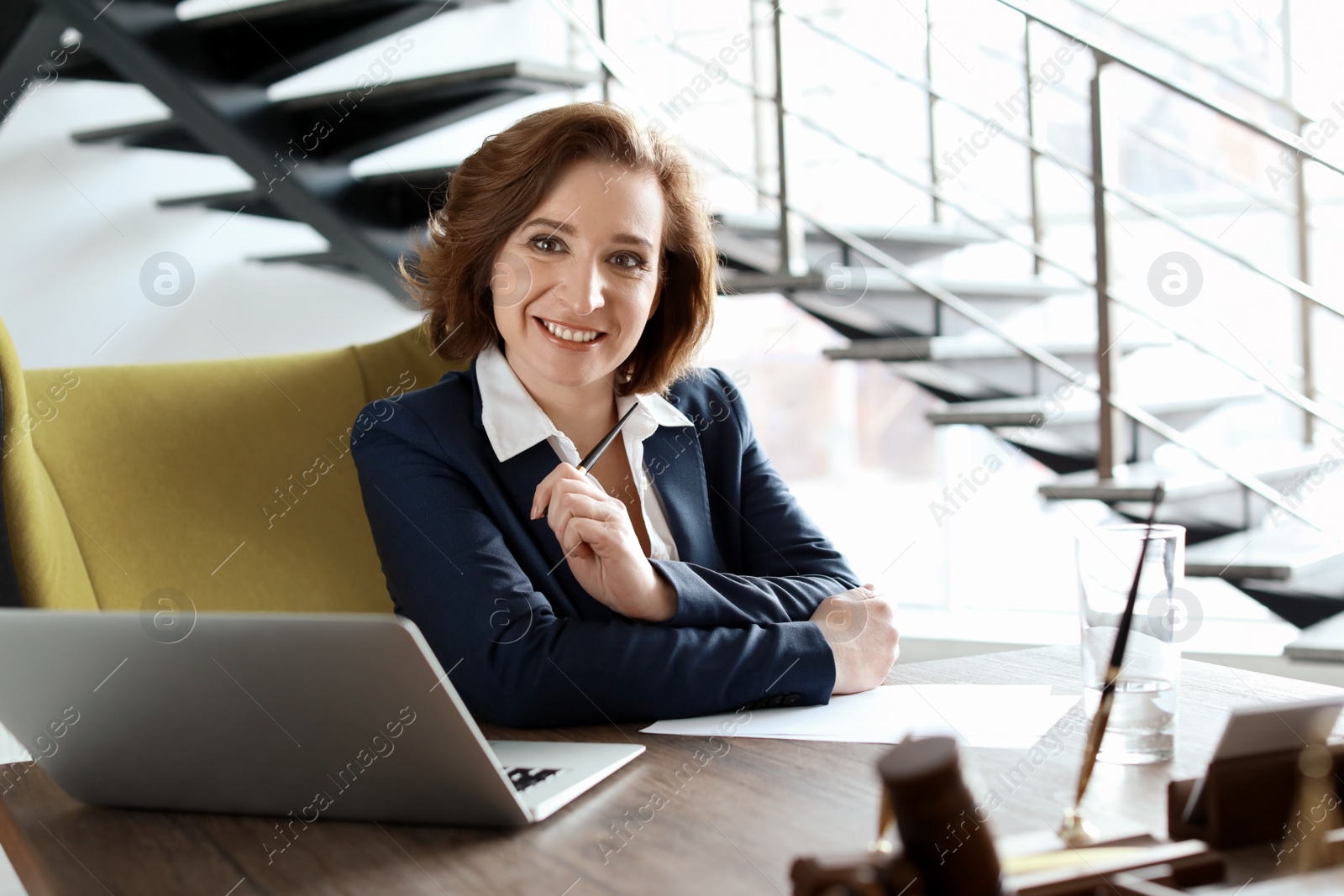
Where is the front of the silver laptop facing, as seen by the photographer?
facing away from the viewer and to the right of the viewer

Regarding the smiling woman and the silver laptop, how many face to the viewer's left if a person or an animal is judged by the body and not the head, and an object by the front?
0

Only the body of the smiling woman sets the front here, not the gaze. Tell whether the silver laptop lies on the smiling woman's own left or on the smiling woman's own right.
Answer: on the smiling woman's own right

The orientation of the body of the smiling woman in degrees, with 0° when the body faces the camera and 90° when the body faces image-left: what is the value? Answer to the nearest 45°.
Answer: approximately 315°
